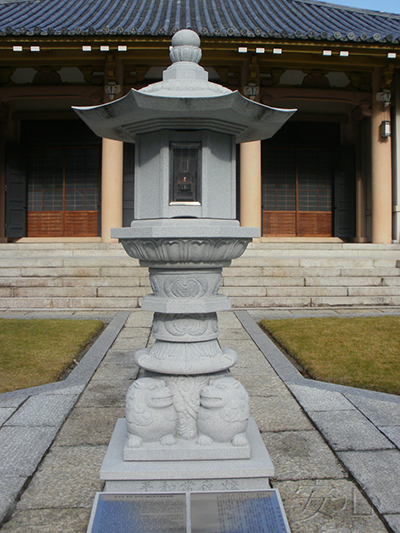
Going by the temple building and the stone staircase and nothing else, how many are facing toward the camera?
2

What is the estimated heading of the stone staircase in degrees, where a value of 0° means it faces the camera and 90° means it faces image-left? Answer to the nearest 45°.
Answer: approximately 0°

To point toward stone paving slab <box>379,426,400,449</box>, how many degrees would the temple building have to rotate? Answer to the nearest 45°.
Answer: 0° — it already faces it

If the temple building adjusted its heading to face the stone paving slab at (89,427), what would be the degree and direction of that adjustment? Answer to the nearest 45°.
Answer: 0° — it already faces it

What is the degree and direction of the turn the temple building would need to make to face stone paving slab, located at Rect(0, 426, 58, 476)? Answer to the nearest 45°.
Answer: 0° — it already faces it

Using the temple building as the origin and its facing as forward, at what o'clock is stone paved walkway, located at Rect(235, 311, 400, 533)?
The stone paved walkway is roughly at 12 o'clock from the temple building.
